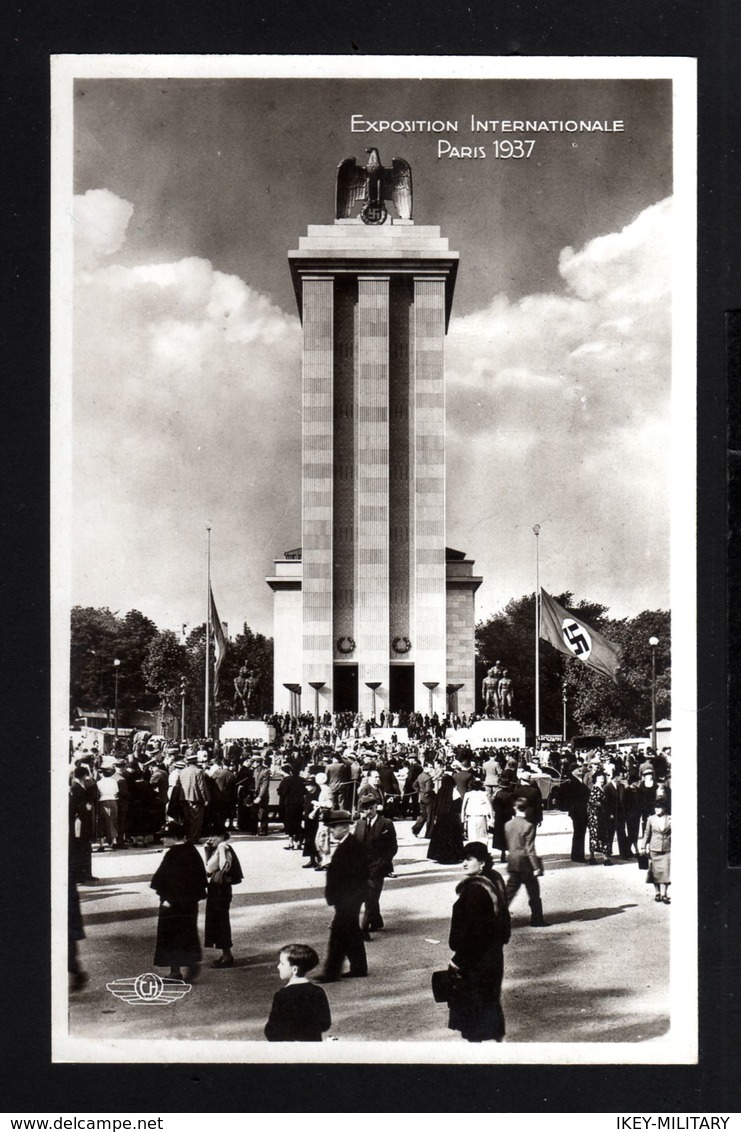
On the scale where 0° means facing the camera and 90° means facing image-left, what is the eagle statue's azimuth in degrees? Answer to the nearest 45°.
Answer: approximately 0°

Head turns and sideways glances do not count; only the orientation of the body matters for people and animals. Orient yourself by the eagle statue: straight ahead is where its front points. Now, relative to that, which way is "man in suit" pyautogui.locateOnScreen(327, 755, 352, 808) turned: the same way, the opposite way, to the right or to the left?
the opposite way
